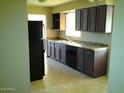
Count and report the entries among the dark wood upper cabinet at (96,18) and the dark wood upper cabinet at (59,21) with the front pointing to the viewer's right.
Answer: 0

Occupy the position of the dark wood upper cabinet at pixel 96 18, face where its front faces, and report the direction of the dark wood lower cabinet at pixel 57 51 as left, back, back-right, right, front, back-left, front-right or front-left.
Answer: right

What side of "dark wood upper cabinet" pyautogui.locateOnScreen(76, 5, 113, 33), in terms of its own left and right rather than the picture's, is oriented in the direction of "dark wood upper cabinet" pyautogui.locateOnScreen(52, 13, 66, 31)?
right

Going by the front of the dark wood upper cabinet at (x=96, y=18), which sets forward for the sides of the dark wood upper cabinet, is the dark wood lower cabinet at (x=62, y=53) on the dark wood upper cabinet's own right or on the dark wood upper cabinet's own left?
on the dark wood upper cabinet's own right

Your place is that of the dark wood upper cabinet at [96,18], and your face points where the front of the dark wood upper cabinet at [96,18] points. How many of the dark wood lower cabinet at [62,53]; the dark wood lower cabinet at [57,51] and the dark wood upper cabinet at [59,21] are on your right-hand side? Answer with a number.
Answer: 3

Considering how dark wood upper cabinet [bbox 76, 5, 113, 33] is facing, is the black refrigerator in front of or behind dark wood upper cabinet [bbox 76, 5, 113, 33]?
in front

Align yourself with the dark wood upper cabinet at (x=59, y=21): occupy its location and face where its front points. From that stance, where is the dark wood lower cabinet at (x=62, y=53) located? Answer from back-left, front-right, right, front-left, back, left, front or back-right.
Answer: front-left

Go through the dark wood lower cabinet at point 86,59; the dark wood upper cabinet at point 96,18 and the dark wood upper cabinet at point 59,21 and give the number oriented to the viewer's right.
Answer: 0

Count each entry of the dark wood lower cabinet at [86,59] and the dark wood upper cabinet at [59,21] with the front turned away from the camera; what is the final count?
0

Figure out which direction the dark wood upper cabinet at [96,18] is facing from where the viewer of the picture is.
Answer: facing the viewer and to the left of the viewer
